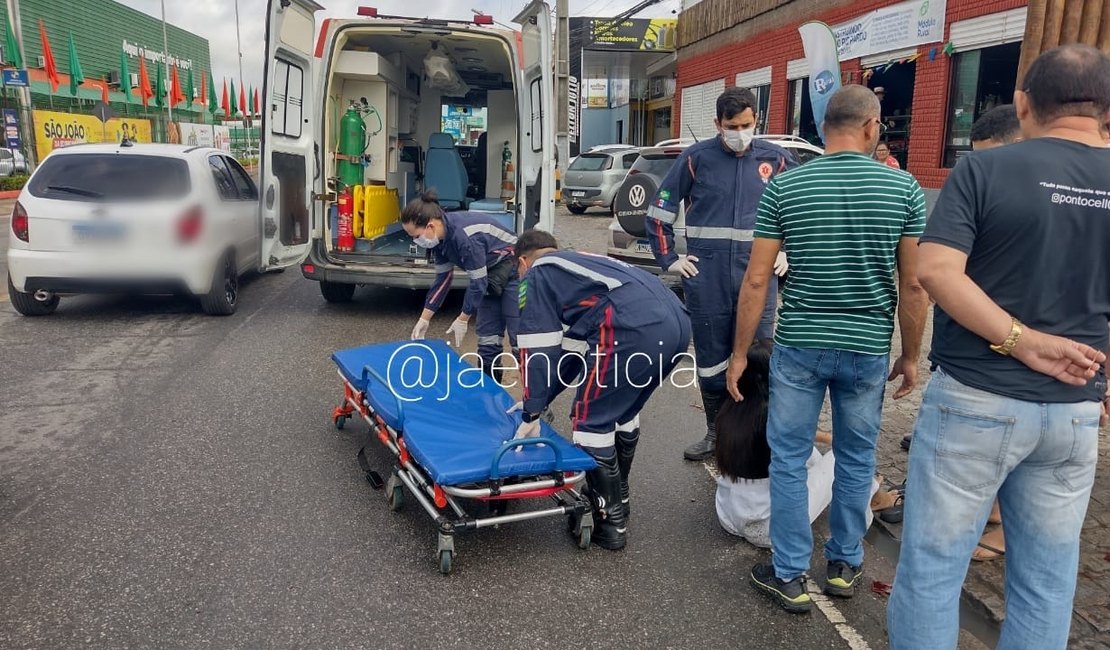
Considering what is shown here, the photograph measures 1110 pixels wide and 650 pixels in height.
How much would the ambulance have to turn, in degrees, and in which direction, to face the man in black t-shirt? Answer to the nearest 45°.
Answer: approximately 180°

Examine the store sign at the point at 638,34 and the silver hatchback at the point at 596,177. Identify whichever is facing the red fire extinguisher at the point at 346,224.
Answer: the store sign

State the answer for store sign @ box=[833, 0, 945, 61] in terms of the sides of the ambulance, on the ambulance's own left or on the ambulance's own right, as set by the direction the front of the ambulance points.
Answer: on the ambulance's own right

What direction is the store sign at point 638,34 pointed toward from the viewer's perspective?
toward the camera

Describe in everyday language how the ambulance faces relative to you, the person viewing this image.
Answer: facing away from the viewer

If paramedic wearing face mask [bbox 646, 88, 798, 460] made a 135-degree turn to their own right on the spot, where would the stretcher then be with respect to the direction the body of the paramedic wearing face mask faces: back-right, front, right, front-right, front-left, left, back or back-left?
left

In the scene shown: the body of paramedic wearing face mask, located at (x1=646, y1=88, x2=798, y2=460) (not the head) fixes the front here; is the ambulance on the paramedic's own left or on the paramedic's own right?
on the paramedic's own right

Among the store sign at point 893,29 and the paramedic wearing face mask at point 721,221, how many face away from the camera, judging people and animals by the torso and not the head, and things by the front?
0

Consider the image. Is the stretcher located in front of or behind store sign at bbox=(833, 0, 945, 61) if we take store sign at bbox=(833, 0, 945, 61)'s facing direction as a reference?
in front

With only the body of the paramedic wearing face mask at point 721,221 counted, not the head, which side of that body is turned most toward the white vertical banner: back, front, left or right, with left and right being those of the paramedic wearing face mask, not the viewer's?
back

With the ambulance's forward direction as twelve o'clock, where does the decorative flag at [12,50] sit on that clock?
The decorative flag is roughly at 11 o'clock from the ambulance.

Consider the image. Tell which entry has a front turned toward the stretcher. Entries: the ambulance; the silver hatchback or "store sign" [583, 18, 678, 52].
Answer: the store sign

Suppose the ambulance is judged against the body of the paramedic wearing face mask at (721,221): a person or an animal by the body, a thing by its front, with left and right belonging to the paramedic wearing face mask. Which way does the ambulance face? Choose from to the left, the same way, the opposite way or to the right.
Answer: the opposite way

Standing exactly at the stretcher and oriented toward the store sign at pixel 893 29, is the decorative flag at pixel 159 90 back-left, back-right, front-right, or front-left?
front-left

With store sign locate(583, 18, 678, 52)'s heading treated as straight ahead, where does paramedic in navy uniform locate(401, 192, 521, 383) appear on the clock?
The paramedic in navy uniform is roughly at 12 o'clock from the store sign.

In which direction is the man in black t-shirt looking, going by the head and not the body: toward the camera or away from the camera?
away from the camera

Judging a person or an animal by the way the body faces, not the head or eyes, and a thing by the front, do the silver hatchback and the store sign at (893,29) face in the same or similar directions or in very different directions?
very different directions

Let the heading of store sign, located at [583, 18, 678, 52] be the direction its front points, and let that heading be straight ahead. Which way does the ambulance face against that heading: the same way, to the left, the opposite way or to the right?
the opposite way

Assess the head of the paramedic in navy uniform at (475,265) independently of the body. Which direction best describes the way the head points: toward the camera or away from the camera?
toward the camera

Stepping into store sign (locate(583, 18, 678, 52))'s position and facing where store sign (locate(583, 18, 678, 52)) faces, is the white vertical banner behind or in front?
in front
